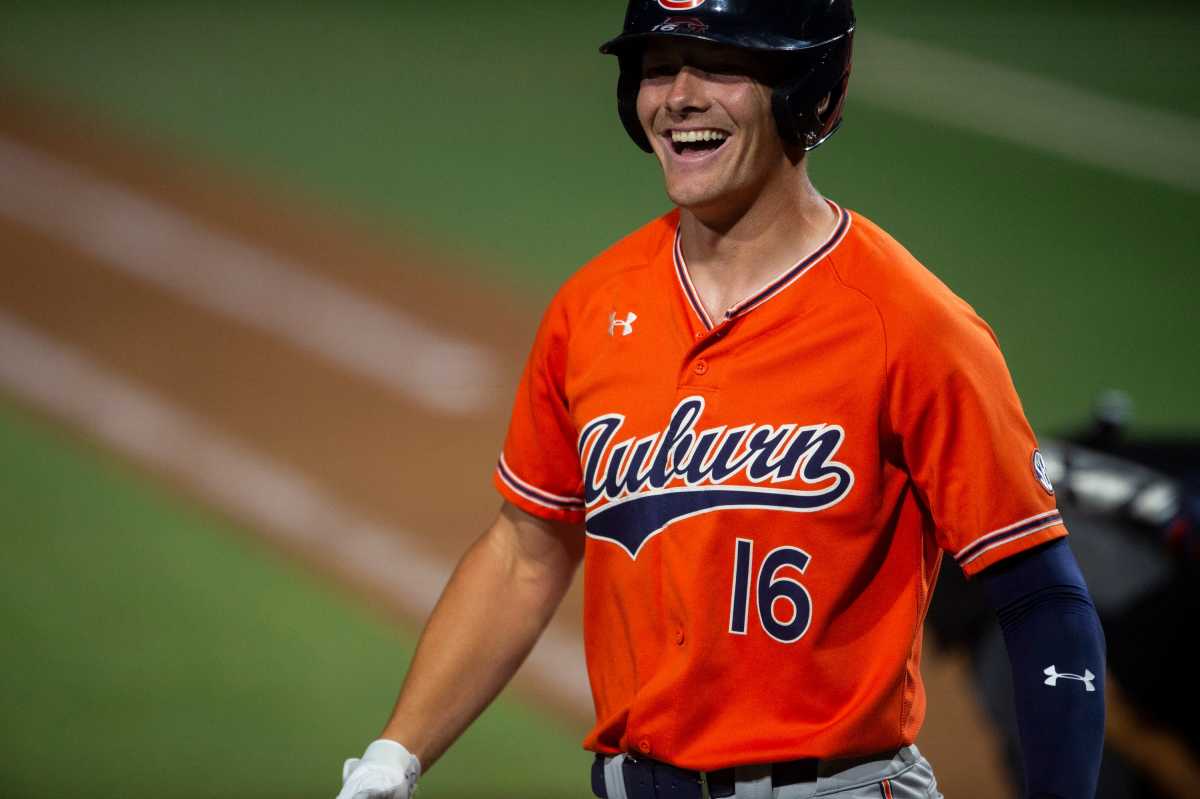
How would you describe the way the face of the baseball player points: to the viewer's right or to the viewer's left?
to the viewer's left

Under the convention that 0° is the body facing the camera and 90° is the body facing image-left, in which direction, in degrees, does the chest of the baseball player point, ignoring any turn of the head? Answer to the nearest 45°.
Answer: approximately 45°
